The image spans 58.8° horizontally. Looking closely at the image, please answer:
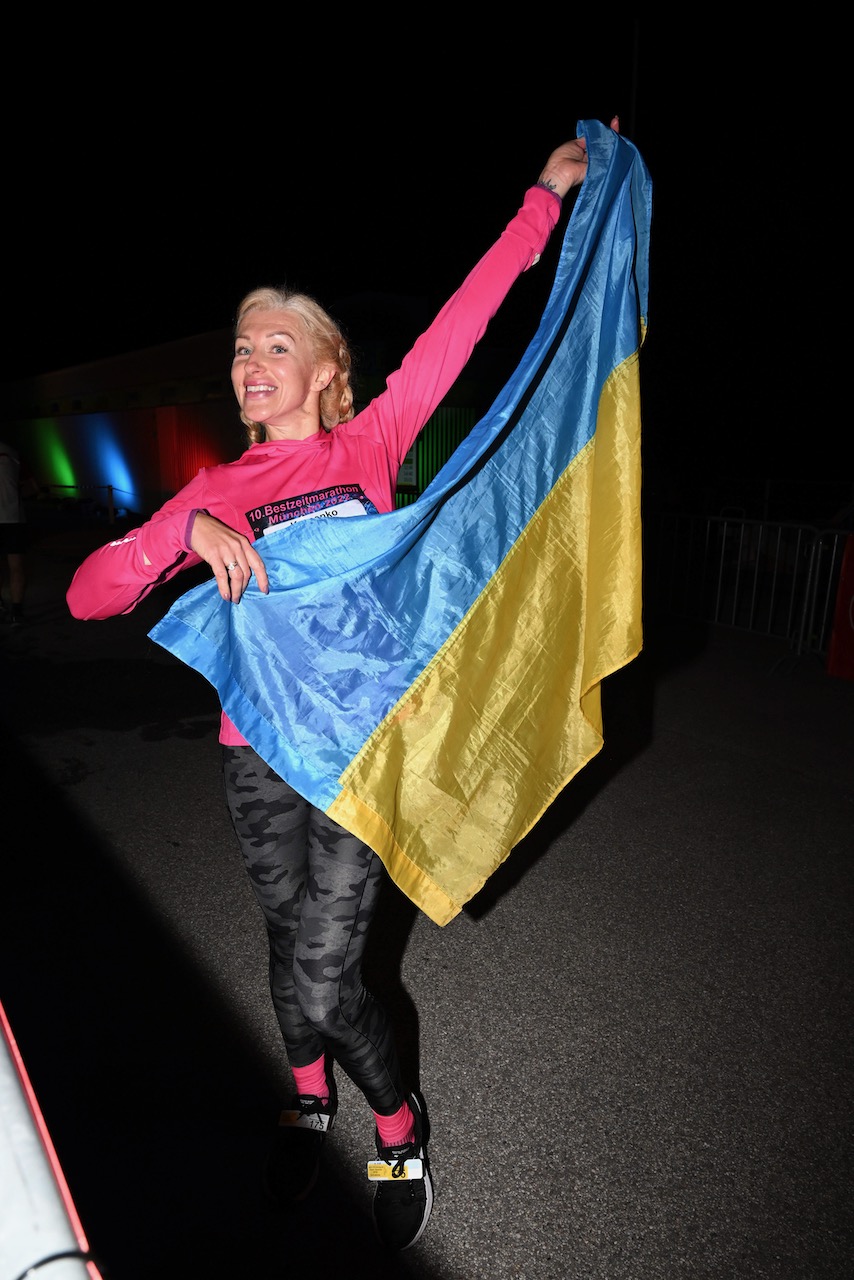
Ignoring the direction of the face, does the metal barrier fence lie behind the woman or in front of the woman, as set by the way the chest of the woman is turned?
behind

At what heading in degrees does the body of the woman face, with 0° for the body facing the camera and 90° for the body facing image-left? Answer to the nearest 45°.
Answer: approximately 0°

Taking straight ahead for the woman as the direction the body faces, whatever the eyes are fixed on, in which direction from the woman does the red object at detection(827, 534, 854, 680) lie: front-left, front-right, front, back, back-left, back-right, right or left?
back-left
